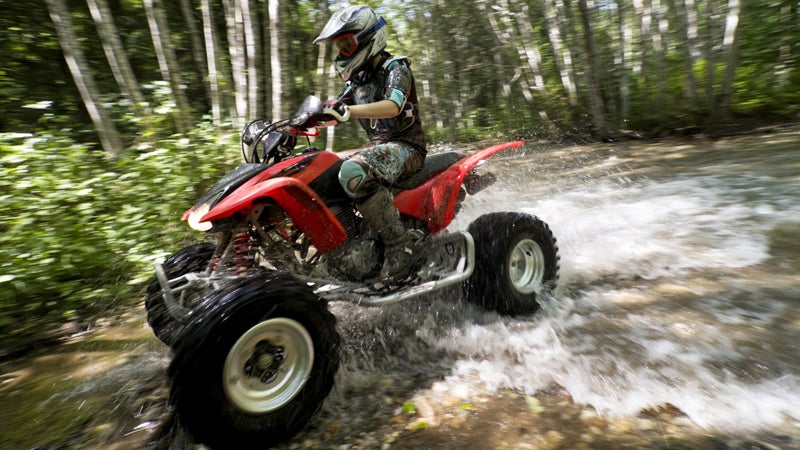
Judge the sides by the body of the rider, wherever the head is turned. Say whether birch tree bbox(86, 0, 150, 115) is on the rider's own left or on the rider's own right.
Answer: on the rider's own right

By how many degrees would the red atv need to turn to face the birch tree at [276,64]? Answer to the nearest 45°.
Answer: approximately 135° to its right

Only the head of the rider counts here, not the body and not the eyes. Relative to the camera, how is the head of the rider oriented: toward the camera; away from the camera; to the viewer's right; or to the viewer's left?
to the viewer's left

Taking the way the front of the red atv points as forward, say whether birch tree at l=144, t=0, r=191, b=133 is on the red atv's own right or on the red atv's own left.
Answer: on the red atv's own right

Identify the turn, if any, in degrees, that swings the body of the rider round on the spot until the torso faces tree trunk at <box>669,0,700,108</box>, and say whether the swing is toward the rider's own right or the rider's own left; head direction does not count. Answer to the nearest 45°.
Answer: approximately 180°
